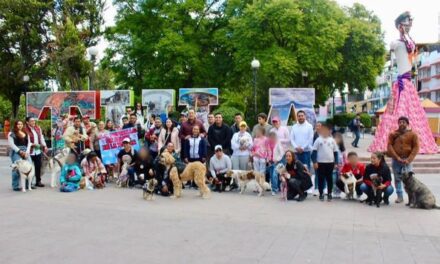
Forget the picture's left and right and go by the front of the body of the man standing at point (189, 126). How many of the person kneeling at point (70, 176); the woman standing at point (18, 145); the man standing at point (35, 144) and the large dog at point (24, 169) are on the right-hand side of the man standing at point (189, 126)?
4

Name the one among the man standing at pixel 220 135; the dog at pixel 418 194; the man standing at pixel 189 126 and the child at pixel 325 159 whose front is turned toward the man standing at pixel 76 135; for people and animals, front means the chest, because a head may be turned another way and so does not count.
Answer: the dog

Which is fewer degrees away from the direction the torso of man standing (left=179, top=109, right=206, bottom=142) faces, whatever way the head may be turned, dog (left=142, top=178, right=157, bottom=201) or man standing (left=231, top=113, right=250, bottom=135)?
the dog

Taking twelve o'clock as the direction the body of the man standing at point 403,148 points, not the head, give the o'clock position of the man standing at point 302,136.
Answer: the man standing at point 302,136 is roughly at 3 o'clock from the man standing at point 403,148.

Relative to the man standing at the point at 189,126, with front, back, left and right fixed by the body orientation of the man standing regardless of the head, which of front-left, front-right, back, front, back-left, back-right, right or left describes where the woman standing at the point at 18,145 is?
right

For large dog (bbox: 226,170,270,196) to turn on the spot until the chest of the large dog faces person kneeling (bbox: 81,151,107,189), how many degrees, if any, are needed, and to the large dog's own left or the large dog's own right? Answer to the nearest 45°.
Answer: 0° — it already faces them

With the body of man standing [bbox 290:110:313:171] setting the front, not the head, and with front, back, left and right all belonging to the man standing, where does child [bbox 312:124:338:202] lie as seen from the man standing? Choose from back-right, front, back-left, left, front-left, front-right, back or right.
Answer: front-left

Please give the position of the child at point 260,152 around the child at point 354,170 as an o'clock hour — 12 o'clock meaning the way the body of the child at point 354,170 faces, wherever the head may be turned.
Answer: the child at point 260,152 is roughly at 3 o'clock from the child at point 354,170.

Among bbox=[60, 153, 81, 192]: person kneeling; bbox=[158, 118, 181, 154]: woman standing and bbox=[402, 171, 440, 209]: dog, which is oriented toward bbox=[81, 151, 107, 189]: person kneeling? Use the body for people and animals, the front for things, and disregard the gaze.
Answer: the dog
